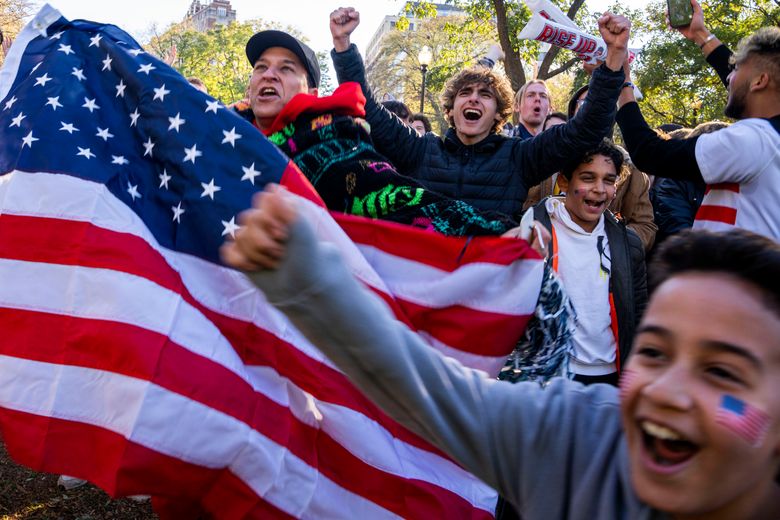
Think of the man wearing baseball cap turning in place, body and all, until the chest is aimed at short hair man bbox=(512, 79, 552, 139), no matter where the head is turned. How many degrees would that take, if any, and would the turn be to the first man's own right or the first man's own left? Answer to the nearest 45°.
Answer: approximately 180°

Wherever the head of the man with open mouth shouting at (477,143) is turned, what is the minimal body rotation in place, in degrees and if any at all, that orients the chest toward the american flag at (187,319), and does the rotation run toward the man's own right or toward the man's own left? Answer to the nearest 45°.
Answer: approximately 45° to the man's own right

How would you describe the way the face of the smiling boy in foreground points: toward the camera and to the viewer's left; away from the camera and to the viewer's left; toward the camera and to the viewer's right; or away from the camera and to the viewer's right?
toward the camera and to the viewer's left

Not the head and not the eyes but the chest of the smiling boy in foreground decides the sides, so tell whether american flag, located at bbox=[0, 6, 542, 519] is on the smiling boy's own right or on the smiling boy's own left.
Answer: on the smiling boy's own right

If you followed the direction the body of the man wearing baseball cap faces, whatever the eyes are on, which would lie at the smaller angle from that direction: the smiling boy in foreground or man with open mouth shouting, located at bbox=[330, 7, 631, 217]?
the smiling boy in foreground

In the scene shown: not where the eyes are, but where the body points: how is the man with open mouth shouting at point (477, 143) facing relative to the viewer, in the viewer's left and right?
facing the viewer

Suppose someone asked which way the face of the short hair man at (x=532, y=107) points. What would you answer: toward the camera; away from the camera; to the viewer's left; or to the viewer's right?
toward the camera

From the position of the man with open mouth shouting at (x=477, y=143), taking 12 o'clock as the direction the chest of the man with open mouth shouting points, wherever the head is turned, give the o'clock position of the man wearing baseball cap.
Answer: The man wearing baseball cap is roughly at 2 o'clock from the man with open mouth shouting.

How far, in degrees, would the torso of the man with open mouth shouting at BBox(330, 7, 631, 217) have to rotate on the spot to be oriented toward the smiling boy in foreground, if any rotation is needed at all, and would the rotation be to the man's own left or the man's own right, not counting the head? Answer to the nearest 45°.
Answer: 0° — they already face them

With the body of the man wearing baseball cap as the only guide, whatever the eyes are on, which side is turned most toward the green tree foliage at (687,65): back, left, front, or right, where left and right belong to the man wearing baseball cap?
back

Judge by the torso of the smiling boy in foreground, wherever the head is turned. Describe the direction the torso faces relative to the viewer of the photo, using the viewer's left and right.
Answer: facing the viewer and to the left of the viewer

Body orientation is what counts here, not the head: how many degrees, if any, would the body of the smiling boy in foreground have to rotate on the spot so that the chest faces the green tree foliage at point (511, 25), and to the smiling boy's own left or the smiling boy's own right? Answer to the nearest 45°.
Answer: approximately 135° to the smiling boy's own right

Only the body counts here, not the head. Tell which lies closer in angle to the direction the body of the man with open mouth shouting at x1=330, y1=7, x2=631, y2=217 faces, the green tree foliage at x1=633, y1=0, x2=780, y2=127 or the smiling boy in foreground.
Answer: the smiling boy in foreground

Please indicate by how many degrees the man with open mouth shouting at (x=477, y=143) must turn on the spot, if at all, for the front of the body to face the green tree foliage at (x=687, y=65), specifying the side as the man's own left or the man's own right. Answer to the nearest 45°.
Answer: approximately 180°

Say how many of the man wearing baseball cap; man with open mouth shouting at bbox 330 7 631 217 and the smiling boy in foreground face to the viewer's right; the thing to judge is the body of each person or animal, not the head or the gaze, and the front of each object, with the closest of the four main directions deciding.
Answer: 0
